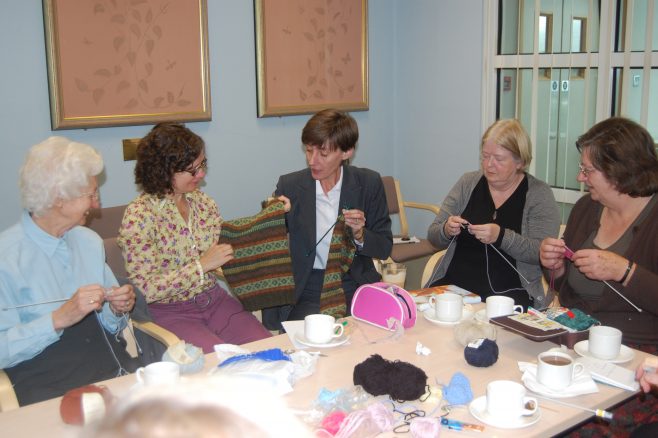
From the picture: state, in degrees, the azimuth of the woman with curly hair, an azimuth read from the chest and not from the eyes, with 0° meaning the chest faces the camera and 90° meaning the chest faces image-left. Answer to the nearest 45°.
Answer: approximately 315°

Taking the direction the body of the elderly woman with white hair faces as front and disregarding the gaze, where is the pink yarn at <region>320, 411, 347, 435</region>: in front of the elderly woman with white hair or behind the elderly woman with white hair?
in front

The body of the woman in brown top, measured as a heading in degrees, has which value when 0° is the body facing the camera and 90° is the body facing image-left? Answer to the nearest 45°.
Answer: approximately 45°

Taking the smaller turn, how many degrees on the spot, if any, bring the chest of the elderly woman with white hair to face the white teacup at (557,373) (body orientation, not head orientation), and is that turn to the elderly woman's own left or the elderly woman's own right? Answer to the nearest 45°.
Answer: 0° — they already face it

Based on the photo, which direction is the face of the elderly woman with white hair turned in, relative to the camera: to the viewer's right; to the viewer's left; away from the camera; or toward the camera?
to the viewer's right

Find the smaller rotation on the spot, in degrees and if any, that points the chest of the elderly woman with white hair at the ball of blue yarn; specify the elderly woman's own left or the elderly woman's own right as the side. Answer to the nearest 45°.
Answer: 0° — they already face it

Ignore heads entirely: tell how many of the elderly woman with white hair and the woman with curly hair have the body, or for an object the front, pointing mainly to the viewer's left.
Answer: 0

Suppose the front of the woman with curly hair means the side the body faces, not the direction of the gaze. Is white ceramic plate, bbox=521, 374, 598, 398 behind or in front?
in front

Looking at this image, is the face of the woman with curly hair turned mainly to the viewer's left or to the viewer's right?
to the viewer's right

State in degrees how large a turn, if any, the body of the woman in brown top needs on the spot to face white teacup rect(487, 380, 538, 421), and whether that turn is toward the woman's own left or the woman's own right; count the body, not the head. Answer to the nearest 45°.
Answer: approximately 45° to the woman's own left
